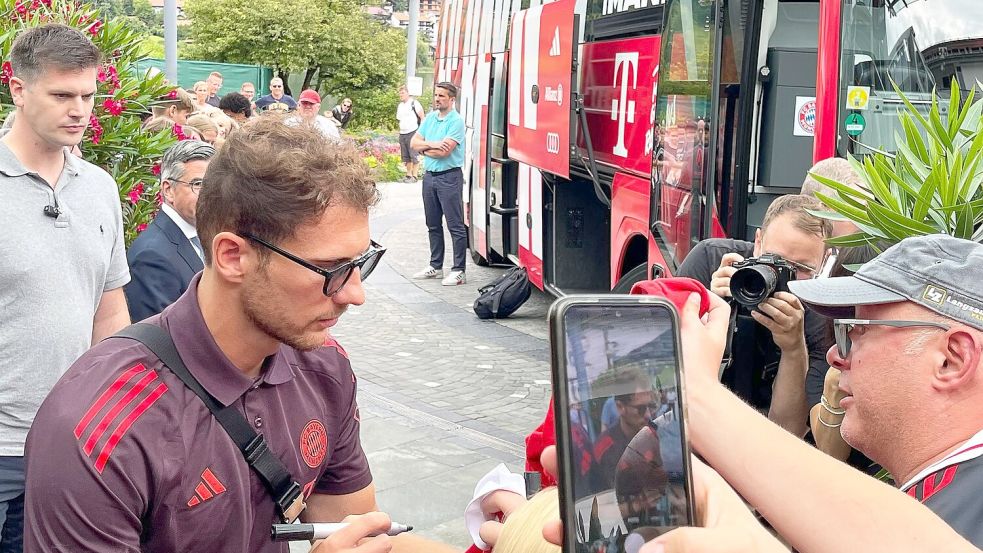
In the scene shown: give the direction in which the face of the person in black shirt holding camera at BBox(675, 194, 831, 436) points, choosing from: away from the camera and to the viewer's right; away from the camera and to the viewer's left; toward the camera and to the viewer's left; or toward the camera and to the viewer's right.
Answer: toward the camera and to the viewer's left

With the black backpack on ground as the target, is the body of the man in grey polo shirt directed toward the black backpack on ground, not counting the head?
no

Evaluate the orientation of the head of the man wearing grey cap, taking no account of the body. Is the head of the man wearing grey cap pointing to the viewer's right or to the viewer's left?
to the viewer's left

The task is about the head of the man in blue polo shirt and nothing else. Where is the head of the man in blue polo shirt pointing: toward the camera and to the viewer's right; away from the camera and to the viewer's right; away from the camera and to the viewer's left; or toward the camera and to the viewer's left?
toward the camera and to the viewer's left

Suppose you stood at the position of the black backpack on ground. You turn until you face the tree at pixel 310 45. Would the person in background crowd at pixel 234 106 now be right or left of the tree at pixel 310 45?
left

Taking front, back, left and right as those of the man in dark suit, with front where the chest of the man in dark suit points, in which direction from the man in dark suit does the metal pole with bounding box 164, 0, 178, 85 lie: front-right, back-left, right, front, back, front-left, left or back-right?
back-left

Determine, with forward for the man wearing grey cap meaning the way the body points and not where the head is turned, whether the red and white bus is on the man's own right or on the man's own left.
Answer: on the man's own right

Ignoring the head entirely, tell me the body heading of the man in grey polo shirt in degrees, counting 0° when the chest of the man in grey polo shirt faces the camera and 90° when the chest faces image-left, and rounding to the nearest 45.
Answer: approximately 315°

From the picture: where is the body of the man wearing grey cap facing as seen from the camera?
to the viewer's left

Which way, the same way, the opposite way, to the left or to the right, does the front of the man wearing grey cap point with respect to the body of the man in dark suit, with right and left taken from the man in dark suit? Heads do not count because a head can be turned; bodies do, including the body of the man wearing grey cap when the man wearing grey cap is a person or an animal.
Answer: the opposite way

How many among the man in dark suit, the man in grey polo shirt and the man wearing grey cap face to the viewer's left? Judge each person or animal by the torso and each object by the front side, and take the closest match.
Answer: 1
